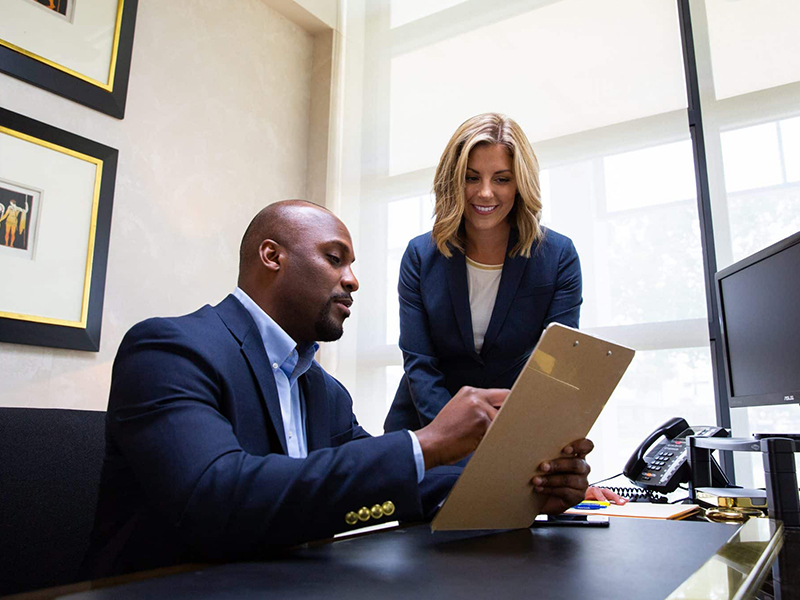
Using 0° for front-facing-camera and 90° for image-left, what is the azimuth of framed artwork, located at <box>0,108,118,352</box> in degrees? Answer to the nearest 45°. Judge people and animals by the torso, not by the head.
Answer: approximately 315°

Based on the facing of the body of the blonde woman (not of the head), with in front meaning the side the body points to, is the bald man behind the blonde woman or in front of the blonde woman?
in front

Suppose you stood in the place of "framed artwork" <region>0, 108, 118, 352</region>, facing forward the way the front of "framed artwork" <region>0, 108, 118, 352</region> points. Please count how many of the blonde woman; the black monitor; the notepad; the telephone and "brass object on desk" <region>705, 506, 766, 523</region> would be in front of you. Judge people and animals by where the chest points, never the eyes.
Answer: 5

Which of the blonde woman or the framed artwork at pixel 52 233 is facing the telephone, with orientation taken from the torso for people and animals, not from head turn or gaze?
the framed artwork

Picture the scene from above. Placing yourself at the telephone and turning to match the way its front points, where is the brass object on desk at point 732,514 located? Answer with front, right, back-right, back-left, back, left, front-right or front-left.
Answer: front-left

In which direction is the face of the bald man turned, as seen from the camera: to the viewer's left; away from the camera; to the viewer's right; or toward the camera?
to the viewer's right

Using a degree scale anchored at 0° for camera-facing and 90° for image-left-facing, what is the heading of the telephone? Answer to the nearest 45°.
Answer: approximately 45°

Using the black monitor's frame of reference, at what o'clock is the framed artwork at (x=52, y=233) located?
The framed artwork is roughly at 1 o'clock from the black monitor.

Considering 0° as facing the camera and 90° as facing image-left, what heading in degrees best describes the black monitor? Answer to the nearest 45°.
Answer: approximately 45°

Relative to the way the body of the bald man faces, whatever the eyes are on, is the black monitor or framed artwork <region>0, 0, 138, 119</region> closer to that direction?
the black monitor

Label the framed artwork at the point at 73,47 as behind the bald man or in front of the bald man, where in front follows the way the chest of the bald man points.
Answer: behind
